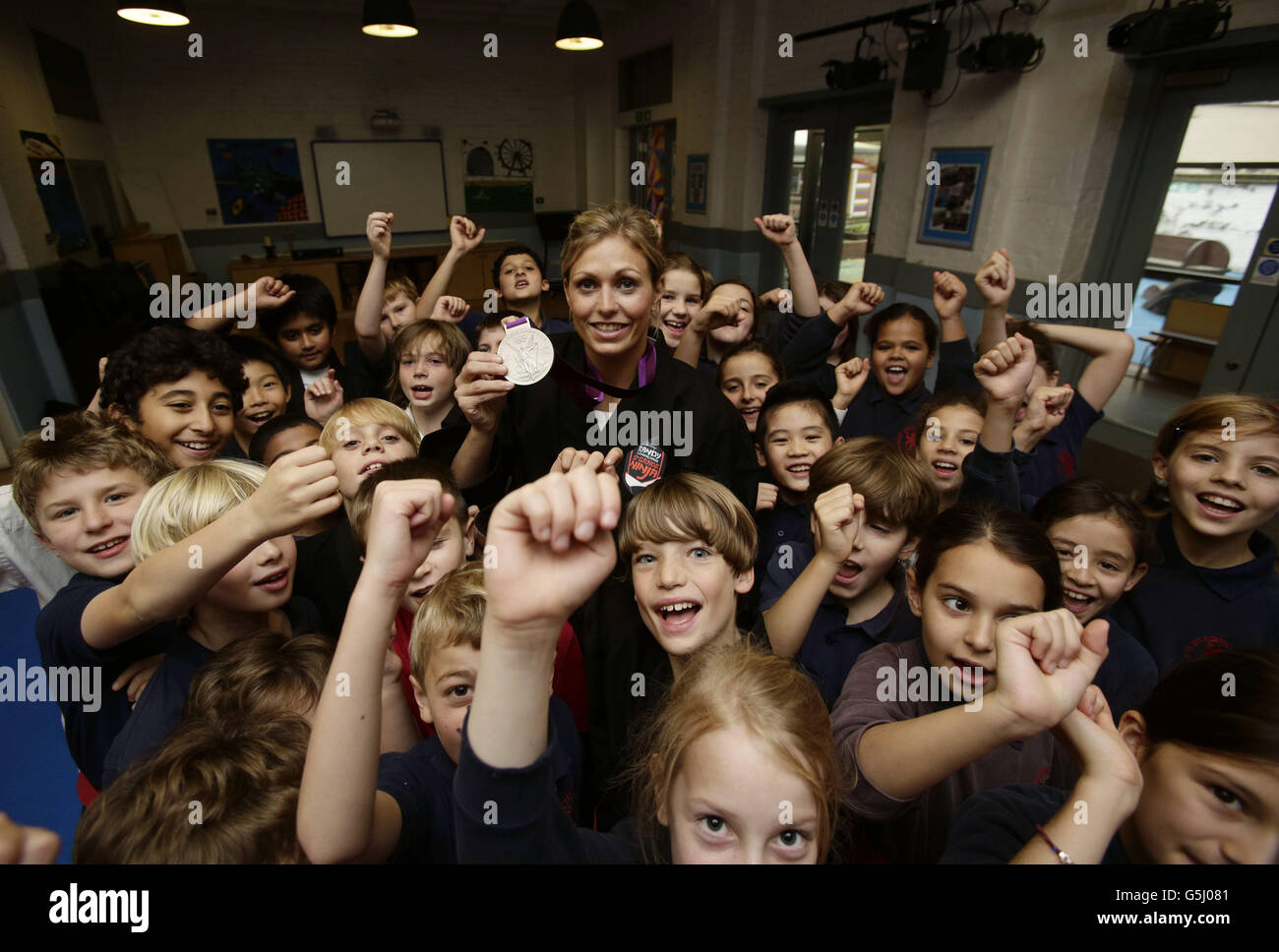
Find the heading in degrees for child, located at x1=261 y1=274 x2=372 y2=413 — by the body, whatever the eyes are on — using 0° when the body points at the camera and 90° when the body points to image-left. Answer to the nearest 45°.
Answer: approximately 0°

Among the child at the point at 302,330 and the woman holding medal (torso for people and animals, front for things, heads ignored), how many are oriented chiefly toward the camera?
2

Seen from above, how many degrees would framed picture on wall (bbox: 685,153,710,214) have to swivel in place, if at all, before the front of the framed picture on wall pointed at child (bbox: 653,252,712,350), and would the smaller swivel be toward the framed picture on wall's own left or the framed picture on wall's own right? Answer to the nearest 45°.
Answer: approximately 45° to the framed picture on wall's own left

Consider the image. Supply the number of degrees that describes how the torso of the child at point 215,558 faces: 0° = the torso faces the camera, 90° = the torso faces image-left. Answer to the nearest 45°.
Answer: approximately 315°

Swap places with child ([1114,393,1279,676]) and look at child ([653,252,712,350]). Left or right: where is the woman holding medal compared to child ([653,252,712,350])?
left

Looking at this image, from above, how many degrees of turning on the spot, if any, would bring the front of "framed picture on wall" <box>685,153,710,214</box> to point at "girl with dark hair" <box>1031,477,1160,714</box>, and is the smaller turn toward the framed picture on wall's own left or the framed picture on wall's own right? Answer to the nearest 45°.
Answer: approximately 45° to the framed picture on wall's own left

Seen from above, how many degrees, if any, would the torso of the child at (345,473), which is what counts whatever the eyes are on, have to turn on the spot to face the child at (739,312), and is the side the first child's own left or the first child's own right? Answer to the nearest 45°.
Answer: approximately 90° to the first child's own left
